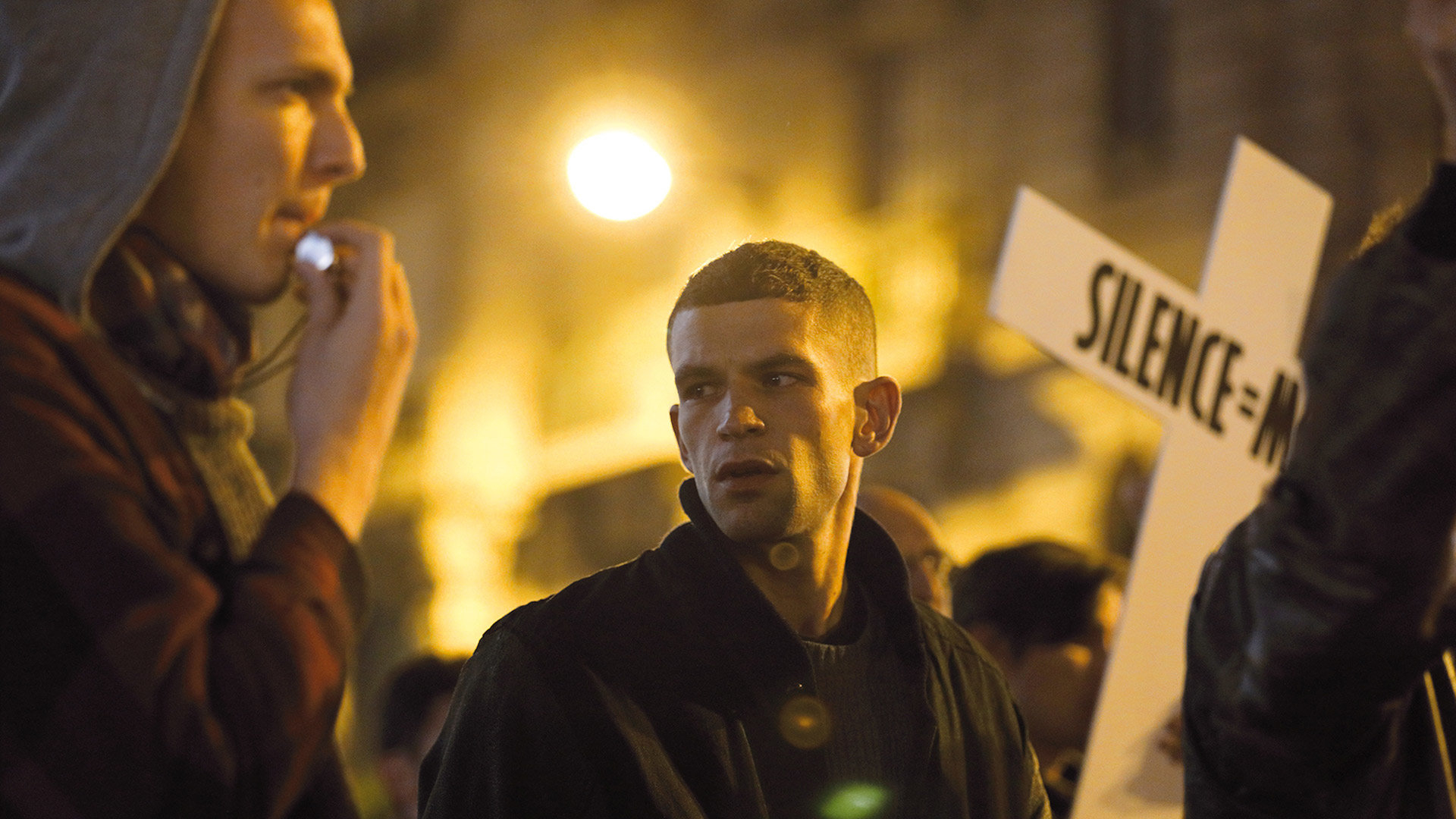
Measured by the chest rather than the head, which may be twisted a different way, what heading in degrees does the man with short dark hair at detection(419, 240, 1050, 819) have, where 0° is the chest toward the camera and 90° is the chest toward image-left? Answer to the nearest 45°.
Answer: approximately 315°

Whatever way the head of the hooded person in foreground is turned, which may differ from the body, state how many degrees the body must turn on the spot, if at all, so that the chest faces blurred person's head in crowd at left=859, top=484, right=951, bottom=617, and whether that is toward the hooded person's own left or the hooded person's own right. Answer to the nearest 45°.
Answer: approximately 45° to the hooded person's own left

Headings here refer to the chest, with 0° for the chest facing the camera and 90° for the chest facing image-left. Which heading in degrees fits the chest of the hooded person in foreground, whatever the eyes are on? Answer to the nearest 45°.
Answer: approximately 270°

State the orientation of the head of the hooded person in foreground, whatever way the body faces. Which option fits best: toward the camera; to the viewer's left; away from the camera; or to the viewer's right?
to the viewer's right
